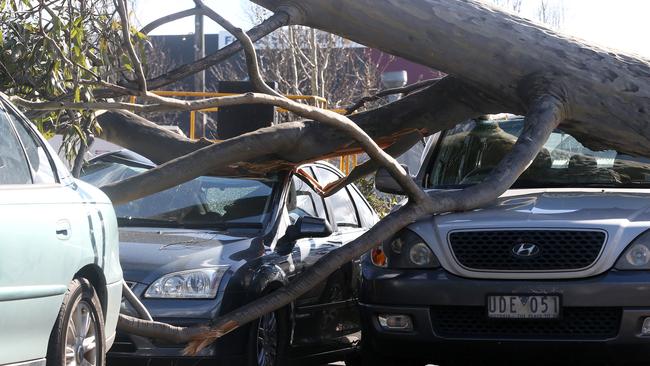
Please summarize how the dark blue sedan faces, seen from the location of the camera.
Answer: facing the viewer and to the left of the viewer

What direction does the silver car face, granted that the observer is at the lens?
facing the viewer

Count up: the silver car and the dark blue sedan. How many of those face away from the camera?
0

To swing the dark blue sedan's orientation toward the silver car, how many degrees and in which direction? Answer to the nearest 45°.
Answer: approximately 90° to its left

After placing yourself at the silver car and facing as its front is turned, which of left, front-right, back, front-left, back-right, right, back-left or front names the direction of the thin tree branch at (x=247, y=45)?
right
